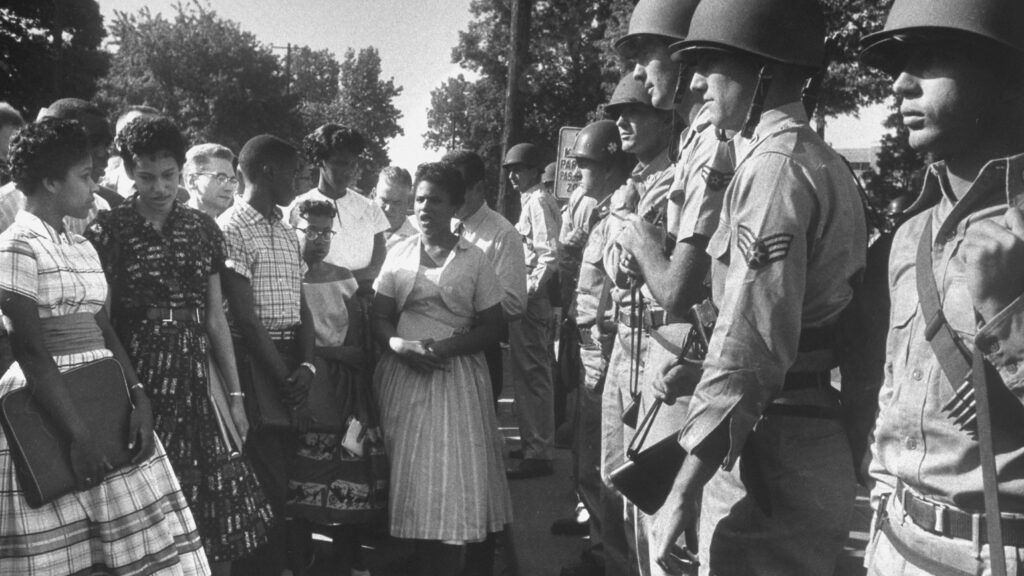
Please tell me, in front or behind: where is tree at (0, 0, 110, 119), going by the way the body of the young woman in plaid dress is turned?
behind

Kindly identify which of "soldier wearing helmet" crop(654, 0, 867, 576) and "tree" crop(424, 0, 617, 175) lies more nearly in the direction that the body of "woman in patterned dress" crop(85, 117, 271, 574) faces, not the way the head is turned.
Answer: the soldier wearing helmet

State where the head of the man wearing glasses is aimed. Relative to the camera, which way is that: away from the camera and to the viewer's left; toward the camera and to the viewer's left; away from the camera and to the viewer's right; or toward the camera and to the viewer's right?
toward the camera and to the viewer's right

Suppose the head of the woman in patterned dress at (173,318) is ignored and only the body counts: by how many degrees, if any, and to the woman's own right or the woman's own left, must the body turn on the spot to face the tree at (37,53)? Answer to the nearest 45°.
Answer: approximately 180°

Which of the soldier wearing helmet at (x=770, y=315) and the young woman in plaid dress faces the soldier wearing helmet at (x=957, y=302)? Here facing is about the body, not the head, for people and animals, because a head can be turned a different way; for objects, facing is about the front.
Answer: the young woman in plaid dress

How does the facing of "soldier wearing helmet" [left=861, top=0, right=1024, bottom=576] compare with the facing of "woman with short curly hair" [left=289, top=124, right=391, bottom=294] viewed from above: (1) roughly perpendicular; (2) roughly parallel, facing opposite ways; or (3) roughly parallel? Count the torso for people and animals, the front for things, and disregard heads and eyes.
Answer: roughly perpendicular

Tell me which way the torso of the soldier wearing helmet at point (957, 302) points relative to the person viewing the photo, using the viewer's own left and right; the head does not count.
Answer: facing the viewer and to the left of the viewer

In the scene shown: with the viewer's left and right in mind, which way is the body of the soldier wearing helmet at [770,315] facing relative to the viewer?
facing to the left of the viewer

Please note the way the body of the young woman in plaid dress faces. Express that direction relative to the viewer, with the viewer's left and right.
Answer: facing the viewer and to the right of the viewer

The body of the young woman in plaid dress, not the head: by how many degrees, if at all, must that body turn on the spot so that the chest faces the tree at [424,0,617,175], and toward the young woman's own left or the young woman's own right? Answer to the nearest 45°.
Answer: approximately 90° to the young woman's own left

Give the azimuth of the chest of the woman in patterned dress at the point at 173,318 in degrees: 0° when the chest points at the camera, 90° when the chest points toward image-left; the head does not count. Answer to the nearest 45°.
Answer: approximately 0°

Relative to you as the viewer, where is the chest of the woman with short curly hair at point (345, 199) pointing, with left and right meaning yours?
facing the viewer

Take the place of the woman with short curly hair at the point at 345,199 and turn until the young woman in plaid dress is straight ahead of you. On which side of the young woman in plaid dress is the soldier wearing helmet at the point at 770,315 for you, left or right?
left

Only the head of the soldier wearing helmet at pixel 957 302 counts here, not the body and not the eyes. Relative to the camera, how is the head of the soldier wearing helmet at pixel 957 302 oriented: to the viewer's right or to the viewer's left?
to the viewer's left

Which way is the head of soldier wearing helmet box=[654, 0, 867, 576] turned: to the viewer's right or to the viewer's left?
to the viewer's left
